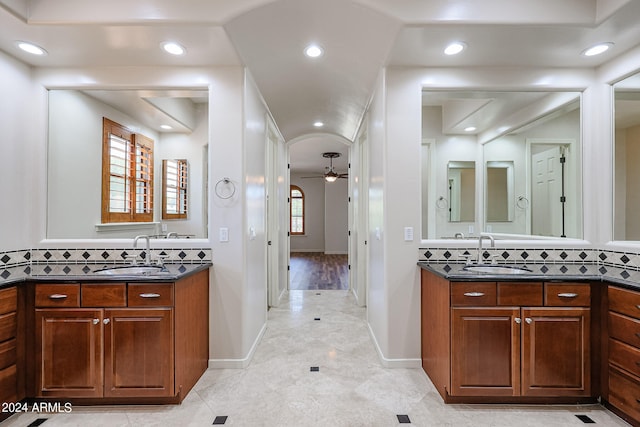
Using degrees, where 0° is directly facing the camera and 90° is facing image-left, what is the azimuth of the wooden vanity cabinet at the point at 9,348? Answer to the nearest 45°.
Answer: approximately 315°

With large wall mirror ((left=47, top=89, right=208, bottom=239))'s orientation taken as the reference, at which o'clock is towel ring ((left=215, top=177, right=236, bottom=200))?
The towel ring is roughly at 10 o'clock from the large wall mirror.

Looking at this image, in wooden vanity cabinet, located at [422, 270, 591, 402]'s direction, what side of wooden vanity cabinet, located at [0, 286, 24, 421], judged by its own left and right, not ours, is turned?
front

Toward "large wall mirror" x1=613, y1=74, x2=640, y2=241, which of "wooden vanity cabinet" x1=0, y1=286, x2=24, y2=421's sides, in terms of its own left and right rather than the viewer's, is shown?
front

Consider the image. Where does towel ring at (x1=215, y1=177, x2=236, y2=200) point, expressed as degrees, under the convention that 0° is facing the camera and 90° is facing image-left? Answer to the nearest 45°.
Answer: approximately 0°

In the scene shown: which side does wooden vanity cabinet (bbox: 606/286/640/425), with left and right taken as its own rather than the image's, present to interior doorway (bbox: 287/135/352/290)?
right

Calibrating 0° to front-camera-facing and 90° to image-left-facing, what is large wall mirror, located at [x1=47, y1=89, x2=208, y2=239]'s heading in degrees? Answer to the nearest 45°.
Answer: approximately 0°

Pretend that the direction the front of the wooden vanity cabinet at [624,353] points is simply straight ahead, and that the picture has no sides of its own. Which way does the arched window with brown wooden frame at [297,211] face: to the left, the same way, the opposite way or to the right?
to the left

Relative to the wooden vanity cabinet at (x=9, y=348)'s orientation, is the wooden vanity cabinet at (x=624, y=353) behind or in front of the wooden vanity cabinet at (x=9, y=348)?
in front
